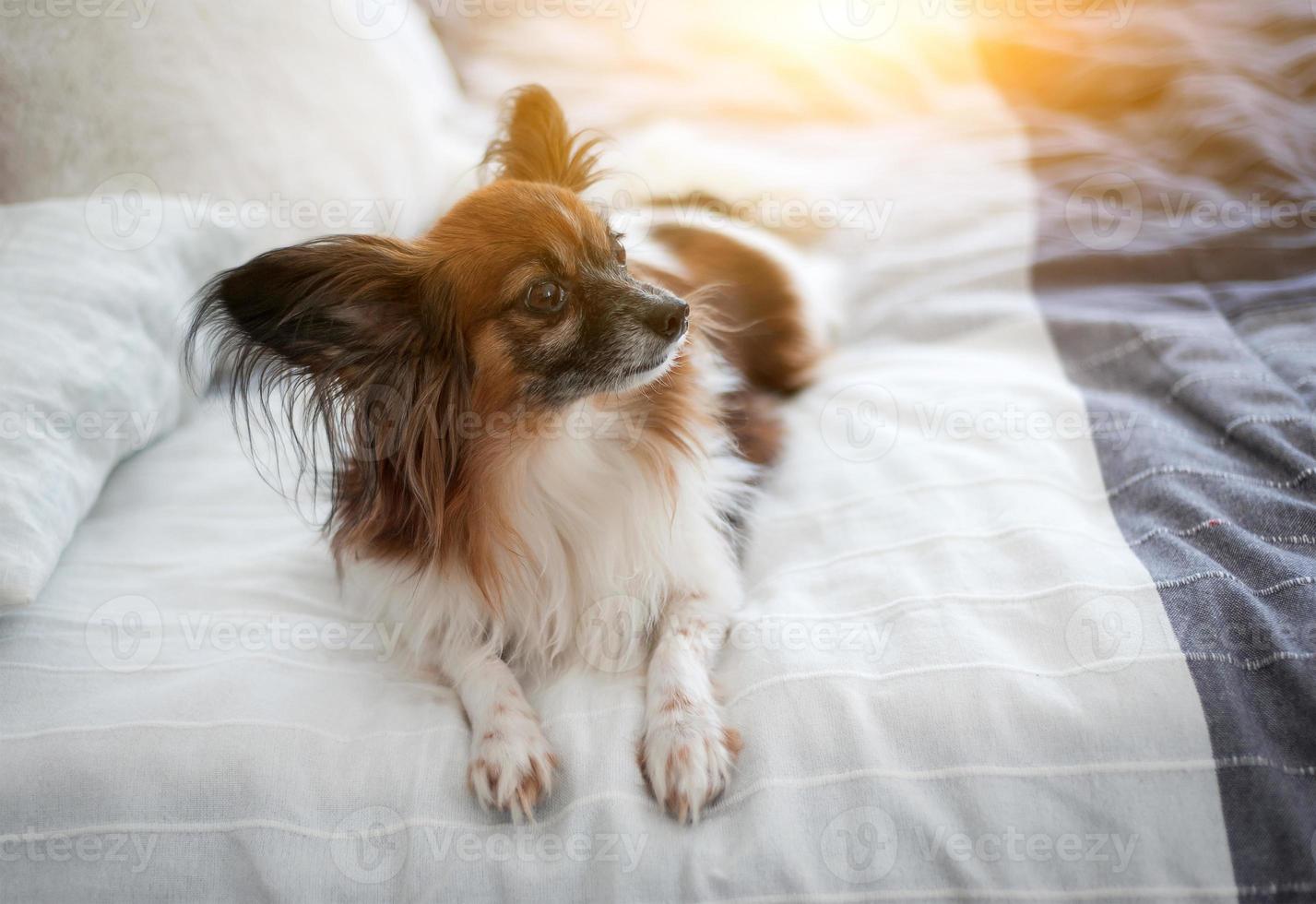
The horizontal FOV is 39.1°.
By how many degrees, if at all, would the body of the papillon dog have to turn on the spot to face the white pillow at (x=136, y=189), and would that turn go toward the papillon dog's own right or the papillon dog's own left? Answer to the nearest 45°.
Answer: approximately 135° to the papillon dog's own right

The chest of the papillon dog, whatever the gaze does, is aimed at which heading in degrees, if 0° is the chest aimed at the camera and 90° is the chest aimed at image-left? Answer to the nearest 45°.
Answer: approximately 0°
